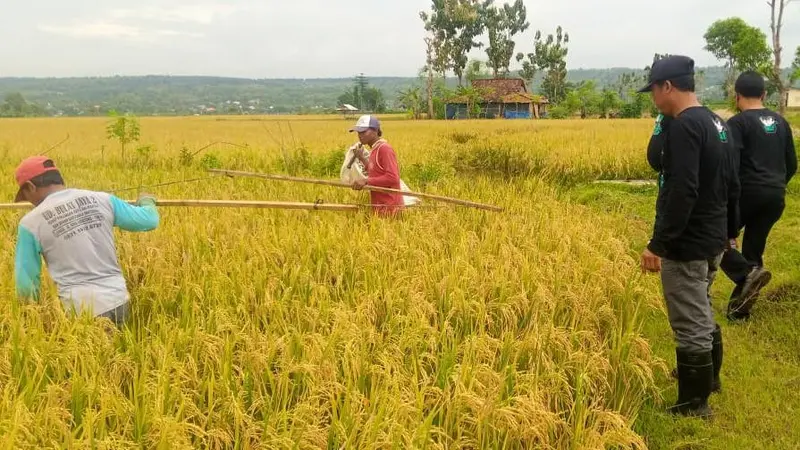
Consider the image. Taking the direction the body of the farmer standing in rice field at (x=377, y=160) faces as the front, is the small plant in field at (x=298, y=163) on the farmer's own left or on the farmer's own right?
on the farmer's own right

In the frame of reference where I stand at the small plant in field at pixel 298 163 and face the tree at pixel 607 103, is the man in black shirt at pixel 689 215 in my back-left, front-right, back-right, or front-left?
back-right

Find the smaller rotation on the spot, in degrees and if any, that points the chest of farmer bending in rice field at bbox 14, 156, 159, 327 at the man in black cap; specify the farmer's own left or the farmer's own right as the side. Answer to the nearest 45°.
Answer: approximately 135° to the farmer's own right

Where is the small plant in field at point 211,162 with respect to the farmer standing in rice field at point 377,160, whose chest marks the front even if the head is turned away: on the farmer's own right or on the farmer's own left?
on the farmer's own right

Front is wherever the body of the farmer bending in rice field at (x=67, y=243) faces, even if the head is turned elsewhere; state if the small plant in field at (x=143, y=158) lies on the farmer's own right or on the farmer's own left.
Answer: on the farmer's own right
